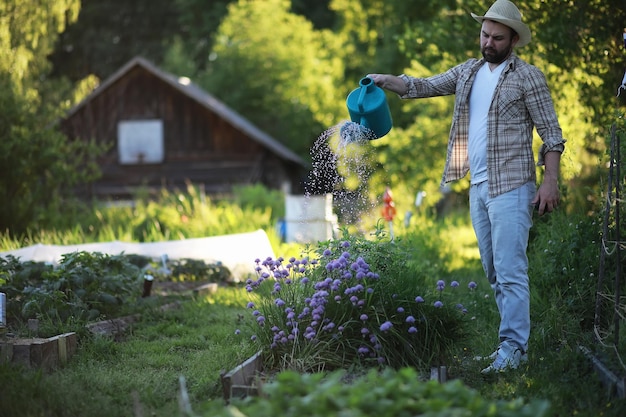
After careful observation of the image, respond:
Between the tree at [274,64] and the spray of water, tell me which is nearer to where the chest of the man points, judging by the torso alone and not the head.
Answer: the spray of water

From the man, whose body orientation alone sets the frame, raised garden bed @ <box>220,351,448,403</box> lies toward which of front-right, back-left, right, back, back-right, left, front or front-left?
front

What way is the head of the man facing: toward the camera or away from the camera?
toward the camera

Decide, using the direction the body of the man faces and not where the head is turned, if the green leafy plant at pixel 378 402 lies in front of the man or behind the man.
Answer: in front

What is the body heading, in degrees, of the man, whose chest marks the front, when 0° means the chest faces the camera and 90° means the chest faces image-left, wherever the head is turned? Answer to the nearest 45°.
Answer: approximately 45°

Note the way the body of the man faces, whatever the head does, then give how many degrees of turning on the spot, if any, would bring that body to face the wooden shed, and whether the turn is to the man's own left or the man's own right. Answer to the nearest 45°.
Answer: approximately 90° to the man's own right

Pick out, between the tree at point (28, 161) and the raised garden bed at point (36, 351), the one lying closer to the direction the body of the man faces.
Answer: the raised garden bed

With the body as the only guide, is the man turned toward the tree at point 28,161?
no

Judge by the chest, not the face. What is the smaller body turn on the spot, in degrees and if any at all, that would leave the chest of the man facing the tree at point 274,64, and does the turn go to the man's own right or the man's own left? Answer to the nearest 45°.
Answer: approximately 135° to the man's own right

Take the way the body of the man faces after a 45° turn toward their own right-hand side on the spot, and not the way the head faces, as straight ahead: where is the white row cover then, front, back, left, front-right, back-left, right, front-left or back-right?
front-right

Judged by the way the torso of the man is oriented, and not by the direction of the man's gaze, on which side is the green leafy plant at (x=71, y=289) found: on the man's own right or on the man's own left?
on the man's own right
